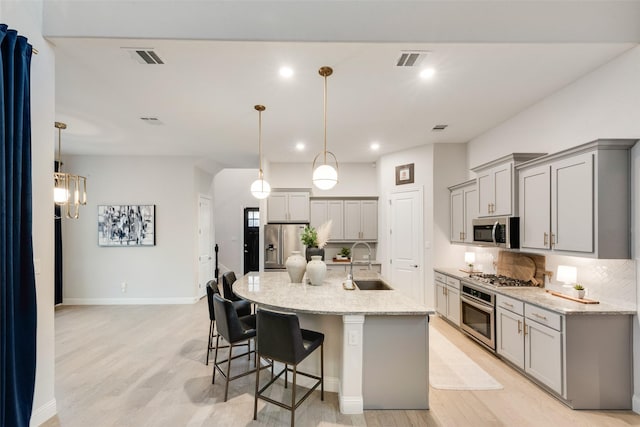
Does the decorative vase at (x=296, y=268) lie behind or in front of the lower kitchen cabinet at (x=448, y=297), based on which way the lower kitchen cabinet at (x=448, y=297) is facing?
in front

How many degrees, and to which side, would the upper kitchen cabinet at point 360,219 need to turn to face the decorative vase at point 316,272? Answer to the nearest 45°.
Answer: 0° — it already faces it

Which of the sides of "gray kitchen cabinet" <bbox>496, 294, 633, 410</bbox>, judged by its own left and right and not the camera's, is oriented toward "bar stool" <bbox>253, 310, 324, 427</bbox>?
front

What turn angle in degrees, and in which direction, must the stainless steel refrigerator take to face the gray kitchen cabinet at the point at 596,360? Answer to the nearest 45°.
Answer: approximately 45° to its left

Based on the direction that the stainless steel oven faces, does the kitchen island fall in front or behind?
in front

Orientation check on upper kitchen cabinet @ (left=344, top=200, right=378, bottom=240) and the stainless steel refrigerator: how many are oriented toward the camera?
2

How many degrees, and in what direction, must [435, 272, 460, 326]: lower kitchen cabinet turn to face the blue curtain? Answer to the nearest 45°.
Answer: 0° — it already faces it

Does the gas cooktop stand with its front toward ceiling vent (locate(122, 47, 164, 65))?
yes

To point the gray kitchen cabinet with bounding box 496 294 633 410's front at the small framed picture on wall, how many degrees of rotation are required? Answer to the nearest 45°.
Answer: approximately 90° to its right

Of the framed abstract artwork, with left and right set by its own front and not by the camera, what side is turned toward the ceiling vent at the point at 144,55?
front
